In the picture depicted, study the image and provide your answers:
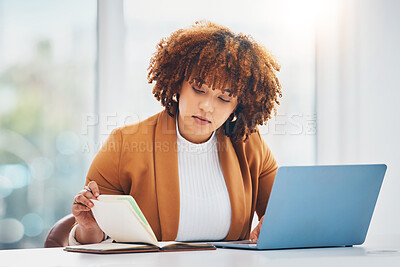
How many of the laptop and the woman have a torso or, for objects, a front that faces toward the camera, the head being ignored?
1

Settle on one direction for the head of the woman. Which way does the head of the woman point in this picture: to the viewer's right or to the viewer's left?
to the viewer's left

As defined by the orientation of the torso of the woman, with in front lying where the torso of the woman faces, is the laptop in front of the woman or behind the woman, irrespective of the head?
in front

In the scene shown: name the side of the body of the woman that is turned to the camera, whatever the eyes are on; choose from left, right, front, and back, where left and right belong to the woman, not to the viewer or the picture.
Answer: front

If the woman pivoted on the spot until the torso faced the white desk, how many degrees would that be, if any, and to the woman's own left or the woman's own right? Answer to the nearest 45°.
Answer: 0° — they already face it

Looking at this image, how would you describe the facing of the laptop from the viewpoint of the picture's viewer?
facing away from the viewer and to the left of the viewer
